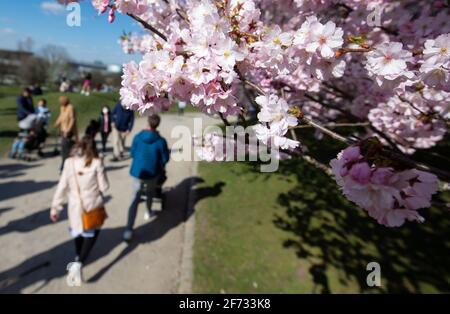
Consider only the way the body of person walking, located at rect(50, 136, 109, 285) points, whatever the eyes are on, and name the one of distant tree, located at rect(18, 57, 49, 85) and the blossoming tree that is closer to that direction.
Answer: the distant tree

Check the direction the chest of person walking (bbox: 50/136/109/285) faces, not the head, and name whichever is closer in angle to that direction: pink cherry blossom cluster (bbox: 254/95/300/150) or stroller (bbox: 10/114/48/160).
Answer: the stroller

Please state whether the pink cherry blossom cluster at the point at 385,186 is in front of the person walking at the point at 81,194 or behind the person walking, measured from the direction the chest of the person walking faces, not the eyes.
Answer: behind

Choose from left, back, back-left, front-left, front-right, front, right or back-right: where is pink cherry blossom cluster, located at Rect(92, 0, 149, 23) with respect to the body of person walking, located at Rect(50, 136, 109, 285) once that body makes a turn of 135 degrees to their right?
front-right

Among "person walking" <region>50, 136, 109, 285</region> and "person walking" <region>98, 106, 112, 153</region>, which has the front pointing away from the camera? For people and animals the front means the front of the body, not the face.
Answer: "person walking" <region>50, 136, 109, 285</region>

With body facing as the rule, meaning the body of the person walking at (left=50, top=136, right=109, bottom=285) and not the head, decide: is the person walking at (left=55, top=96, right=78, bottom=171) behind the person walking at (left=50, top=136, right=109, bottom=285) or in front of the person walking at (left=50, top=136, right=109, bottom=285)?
in front

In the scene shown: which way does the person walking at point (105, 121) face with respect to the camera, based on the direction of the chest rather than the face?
toward the camera

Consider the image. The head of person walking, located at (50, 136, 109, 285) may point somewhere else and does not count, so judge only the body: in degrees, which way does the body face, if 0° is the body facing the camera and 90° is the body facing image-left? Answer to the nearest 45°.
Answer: approximately 180°

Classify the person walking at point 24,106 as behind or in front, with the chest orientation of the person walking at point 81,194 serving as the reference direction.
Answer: in front

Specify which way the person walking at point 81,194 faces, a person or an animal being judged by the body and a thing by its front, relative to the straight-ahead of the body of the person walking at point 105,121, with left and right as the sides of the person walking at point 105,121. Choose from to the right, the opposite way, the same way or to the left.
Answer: the opposite way

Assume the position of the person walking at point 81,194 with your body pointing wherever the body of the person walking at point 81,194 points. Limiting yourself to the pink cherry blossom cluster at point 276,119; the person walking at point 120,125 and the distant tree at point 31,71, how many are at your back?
1

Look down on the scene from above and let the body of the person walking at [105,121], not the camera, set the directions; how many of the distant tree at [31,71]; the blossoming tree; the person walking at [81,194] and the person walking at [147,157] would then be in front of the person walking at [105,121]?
3

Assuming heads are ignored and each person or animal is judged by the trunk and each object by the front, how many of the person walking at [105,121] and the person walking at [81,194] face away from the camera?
1

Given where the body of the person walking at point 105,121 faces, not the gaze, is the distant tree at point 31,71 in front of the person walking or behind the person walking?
behind

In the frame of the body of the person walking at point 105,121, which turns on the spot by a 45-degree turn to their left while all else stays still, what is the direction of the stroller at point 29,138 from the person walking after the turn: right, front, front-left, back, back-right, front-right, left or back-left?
back-right

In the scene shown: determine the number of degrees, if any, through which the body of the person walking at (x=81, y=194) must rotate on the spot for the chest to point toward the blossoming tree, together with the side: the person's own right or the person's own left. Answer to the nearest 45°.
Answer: approximately 180°
